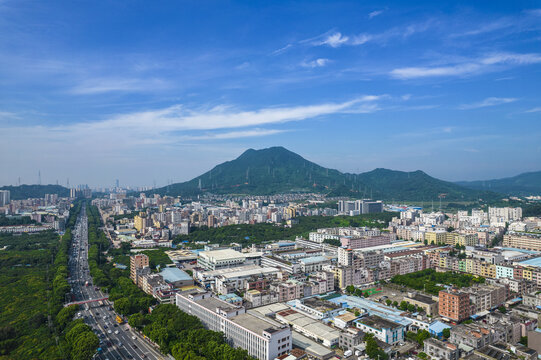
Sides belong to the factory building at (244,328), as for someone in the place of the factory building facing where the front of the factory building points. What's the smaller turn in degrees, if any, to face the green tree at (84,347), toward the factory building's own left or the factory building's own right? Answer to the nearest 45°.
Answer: approximately 45° to the factory building's own right

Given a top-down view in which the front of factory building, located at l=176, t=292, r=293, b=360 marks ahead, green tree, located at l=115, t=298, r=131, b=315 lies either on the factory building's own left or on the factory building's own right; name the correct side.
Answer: on the factory building's own right

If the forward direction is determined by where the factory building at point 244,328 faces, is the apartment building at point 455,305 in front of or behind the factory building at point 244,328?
behind

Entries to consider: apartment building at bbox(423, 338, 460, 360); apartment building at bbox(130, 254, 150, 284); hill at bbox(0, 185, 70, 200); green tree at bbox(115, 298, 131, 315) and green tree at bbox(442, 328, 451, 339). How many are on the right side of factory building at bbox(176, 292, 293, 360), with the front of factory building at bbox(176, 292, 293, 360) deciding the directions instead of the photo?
3

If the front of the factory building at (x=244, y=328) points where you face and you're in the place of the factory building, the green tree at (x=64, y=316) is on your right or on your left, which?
on your right

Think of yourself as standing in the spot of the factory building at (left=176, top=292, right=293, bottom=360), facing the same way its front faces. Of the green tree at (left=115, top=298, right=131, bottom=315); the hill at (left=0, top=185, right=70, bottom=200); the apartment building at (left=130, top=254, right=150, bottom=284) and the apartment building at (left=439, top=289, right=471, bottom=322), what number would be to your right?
3

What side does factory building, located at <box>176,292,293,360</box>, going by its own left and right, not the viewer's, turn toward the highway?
right

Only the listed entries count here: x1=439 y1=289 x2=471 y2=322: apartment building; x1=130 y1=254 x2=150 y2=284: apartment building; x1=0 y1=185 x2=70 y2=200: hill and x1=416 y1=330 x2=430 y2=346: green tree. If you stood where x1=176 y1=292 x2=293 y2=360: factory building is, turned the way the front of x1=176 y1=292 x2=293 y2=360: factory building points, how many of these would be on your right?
2

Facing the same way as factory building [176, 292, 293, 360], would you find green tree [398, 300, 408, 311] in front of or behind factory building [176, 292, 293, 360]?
behind

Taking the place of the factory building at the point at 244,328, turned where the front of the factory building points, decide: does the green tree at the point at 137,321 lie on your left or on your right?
on your right

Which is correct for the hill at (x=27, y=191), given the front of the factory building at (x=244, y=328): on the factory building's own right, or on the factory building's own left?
on the factory building's own right

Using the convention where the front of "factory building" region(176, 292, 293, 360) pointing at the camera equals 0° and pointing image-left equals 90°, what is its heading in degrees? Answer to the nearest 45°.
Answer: approximately 45°

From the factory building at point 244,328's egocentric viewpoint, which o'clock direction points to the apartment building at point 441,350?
the apartment building at point 441,350 is roughly at 8 o'clock from the factory building at point 244,328.
